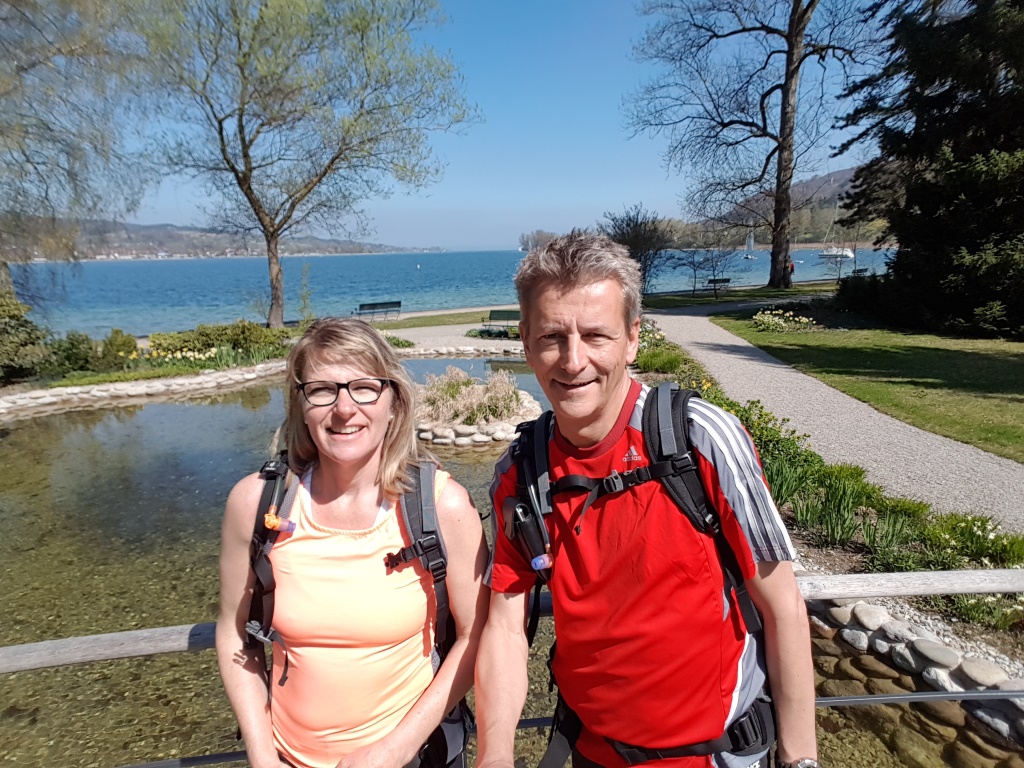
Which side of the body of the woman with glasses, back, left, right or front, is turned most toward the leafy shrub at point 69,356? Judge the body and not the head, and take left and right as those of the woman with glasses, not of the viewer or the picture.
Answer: back

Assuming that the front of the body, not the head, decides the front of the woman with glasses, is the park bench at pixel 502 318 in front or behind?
behind

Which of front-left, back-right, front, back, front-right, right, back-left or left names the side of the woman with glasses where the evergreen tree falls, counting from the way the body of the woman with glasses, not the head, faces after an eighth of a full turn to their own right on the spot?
back

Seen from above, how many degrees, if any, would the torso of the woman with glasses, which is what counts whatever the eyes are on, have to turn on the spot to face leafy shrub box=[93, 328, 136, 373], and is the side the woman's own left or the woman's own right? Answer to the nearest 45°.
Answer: approximately 180°

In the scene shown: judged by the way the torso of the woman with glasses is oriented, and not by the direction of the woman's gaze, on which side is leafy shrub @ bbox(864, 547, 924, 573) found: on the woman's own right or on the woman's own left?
on the woman's own left

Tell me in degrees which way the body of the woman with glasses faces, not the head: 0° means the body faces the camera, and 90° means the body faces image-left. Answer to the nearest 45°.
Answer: approximately 0°

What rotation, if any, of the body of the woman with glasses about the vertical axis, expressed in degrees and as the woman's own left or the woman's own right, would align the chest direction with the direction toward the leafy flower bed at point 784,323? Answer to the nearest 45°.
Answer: approximately 135° to the woman's own left

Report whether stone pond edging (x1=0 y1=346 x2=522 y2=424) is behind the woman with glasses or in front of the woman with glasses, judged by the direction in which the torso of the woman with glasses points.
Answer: behind

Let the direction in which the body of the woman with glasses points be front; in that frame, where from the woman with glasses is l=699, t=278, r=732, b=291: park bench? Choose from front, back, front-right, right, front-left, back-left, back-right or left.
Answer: back-left
